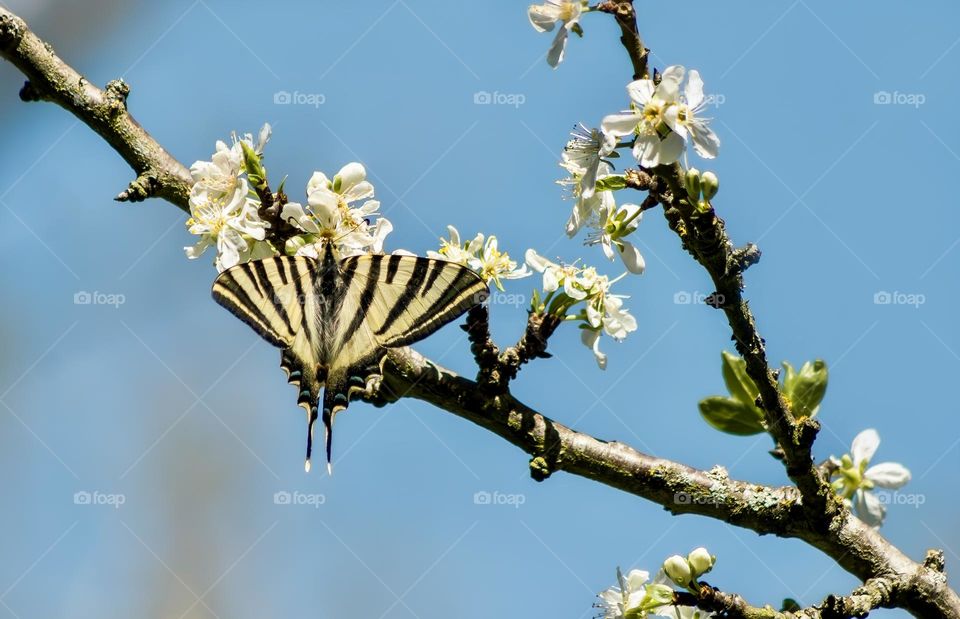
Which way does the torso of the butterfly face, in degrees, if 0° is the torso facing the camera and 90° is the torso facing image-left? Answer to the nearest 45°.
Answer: approximately 180°

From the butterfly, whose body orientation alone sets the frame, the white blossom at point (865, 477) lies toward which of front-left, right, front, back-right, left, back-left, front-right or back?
right

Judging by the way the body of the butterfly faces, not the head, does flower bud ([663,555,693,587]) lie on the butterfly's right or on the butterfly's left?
on the butterfly's right

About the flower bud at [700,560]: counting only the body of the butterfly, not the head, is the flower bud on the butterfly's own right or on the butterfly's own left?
on the butterfly's own right
